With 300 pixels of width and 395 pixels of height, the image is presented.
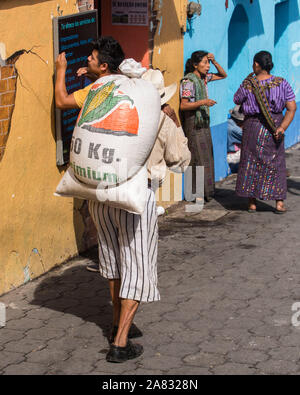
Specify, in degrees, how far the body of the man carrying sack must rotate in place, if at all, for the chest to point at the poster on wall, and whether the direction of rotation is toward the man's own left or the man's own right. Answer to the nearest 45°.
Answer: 0° — they already face it

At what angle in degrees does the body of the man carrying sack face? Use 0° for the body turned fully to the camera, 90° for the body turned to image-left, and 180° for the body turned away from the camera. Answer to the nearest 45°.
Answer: approximately 180°

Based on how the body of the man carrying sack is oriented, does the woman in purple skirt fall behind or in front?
in front

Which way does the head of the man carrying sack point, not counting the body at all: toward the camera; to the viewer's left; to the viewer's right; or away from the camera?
to the viewer's left

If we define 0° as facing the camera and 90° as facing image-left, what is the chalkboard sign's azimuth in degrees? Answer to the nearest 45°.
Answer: approximately 315°

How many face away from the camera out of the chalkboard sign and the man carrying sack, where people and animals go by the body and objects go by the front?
1

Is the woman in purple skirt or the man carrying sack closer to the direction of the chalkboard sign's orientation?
the man carrying sack

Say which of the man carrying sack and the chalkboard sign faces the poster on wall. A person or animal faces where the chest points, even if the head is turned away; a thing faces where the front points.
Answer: the man carrying sack

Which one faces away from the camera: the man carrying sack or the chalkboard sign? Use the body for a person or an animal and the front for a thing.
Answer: the man carrying sack

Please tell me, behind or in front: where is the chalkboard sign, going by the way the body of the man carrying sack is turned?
in front
